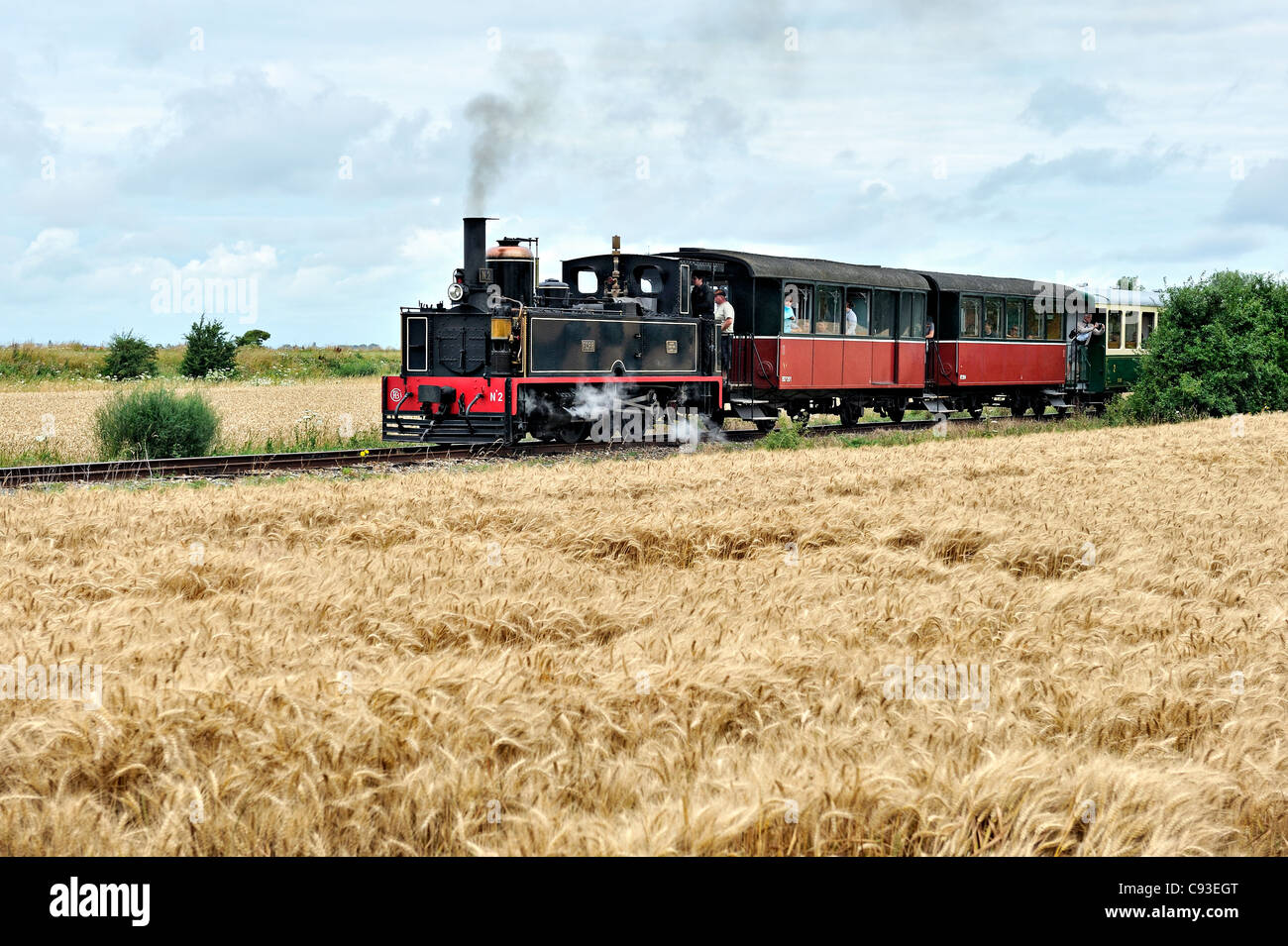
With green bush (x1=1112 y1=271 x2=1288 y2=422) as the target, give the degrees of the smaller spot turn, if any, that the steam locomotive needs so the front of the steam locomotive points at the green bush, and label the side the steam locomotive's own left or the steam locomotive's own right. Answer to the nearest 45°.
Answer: approximately 180°

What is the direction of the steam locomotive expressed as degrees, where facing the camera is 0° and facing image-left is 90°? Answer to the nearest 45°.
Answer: approximately 45°

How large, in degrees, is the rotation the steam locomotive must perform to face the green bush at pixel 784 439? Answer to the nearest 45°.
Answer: approximately 135° to its left
